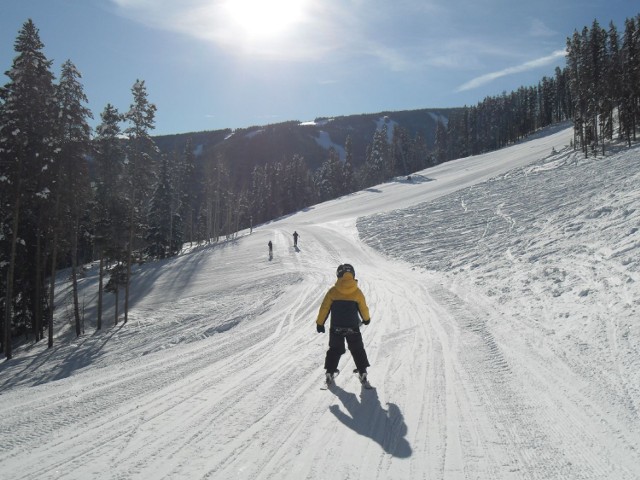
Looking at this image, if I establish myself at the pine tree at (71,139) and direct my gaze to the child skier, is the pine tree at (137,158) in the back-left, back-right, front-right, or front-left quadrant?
back-left

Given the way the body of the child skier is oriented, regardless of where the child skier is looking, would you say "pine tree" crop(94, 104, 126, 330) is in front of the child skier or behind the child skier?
in front

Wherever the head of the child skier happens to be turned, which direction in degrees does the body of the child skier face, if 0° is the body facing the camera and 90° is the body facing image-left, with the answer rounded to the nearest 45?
approximately 180°

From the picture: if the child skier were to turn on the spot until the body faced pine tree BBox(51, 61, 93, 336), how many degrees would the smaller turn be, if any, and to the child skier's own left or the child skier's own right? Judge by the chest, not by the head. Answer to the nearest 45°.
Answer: approximately 45° to the child skier's own left

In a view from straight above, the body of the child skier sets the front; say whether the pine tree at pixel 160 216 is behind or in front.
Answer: in front
